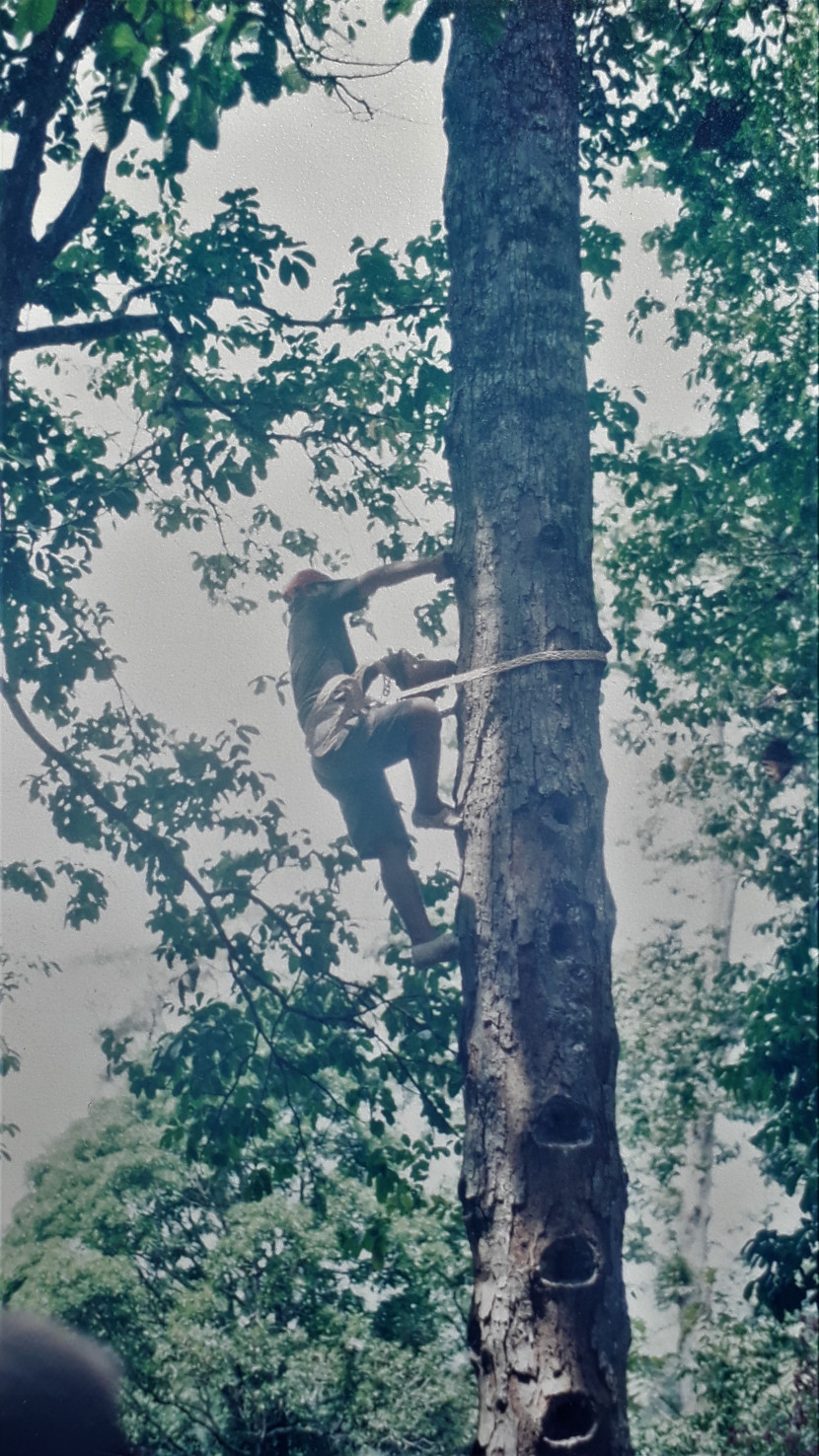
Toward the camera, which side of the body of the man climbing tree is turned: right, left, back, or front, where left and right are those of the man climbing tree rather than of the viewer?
right
